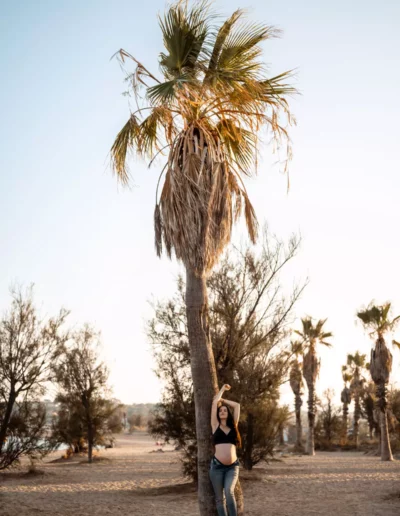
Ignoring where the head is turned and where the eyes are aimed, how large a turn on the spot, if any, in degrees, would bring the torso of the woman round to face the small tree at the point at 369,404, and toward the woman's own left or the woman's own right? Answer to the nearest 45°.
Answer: approximately 180°

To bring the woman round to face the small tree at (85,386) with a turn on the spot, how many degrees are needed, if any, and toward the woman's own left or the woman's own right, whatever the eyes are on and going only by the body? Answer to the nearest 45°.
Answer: approximately 180°

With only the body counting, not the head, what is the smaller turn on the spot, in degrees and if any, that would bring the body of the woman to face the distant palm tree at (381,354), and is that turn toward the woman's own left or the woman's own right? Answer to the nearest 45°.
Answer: approximately 180°

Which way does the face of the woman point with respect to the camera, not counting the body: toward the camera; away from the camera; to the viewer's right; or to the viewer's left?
toward the camera

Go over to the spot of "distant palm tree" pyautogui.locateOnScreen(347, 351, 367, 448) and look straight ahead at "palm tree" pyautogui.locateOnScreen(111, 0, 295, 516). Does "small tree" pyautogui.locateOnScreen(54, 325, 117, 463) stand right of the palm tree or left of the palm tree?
right

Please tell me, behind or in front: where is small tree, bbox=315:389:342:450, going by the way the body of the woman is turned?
behind

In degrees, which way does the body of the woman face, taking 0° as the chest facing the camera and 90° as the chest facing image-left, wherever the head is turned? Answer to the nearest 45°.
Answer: approximately 0°

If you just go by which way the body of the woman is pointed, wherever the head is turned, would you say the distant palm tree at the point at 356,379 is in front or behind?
behind

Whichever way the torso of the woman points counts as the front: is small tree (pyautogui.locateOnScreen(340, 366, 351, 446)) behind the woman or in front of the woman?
behind

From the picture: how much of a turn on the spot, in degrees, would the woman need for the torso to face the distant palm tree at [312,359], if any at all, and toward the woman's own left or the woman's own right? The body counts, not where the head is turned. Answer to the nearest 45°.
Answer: approximately 180°
